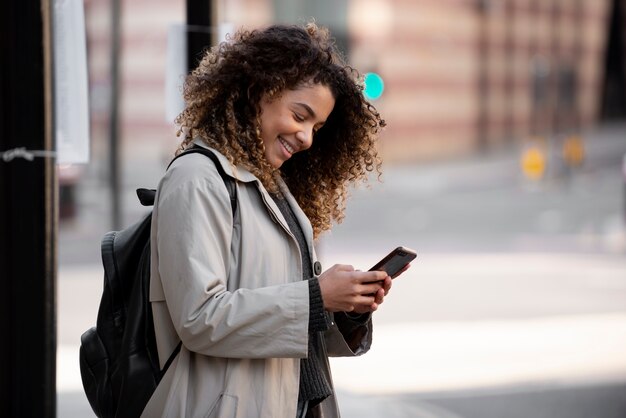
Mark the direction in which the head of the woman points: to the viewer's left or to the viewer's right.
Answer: to the viewer's right

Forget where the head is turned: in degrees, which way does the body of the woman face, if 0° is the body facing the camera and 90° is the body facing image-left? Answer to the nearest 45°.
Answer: approximately 270°

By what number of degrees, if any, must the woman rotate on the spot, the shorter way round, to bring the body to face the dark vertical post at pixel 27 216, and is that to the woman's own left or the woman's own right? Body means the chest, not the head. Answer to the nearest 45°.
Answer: approximately 135° to the woman's own left

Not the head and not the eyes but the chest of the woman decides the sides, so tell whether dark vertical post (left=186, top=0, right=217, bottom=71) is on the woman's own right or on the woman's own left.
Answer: on the woman's own left

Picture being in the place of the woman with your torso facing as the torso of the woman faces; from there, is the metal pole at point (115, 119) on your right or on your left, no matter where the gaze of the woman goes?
on your left
